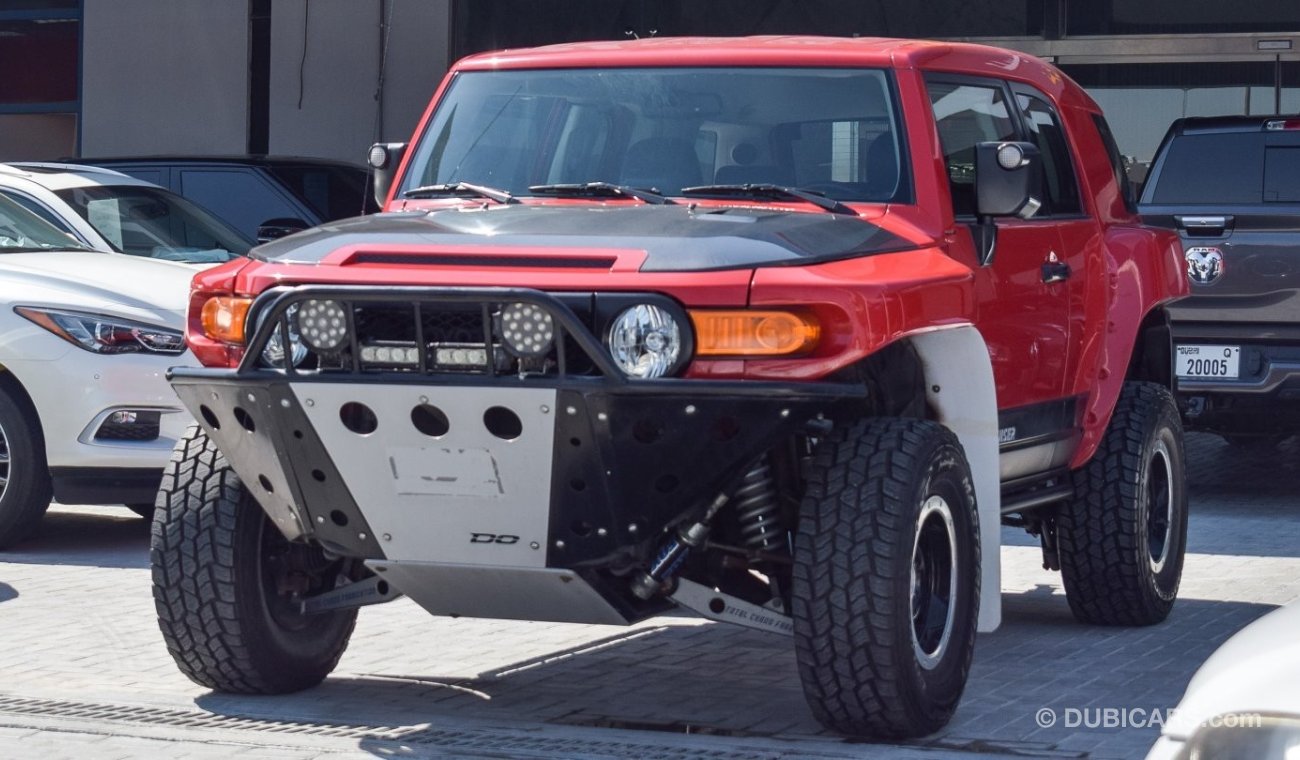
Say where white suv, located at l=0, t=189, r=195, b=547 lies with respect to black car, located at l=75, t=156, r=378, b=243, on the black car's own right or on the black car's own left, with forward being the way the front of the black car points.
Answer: on the black car's own right

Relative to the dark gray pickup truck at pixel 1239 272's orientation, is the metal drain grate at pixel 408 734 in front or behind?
behind

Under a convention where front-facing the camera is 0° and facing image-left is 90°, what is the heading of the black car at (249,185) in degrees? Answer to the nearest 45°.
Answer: approximately 315°

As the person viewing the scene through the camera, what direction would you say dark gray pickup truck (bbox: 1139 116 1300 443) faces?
facing away from the viewer

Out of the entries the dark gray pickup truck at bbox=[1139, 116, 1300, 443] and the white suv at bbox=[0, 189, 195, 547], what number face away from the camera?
1

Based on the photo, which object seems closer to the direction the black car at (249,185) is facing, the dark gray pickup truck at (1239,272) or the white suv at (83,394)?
the dark gray pickup truck

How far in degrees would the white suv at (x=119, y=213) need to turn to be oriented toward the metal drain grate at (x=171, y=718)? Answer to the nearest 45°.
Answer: approximately 45° to its right

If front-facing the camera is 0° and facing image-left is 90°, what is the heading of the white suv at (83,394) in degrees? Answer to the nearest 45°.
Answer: approximately 315°
